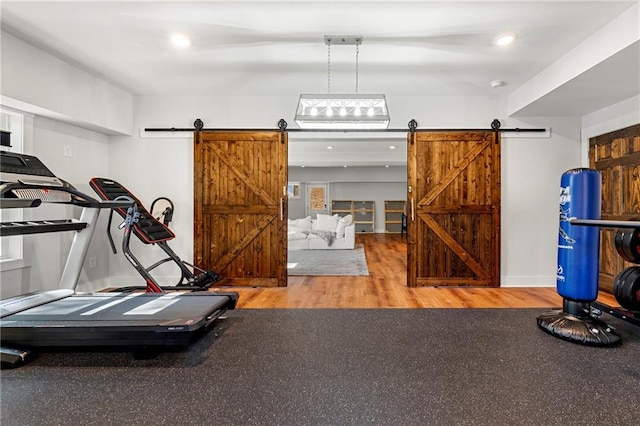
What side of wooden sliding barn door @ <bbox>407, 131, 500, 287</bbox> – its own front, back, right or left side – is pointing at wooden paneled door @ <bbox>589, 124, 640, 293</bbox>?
left

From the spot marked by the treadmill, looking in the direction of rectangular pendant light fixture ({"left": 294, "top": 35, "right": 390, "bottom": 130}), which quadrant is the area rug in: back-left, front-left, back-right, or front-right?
front-left

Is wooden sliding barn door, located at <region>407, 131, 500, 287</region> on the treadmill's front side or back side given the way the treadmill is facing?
on the back side

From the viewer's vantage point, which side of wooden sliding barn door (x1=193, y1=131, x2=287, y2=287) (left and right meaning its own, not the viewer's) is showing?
front

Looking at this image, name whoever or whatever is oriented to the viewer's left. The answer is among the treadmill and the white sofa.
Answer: the treadmill

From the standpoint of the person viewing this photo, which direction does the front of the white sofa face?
facing the viewer

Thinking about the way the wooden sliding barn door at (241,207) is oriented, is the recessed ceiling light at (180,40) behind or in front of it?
in front

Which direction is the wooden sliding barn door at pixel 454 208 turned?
toward the camera

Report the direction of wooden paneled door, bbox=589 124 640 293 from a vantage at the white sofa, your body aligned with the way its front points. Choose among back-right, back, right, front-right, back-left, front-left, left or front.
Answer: front-left

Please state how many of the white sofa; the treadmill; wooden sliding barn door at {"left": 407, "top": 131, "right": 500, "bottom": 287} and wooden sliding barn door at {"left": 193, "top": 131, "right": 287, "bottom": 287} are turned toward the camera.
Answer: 3

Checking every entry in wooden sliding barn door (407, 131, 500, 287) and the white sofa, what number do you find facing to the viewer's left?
0

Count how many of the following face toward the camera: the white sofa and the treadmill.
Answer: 1

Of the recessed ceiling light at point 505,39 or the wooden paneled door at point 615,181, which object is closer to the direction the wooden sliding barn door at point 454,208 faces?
the recessed ceiling light

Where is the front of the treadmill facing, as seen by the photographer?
facing to the left of the viewer

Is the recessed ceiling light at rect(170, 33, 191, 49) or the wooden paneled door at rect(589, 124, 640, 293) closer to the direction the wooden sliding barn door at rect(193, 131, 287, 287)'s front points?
the recessed ceiling light
